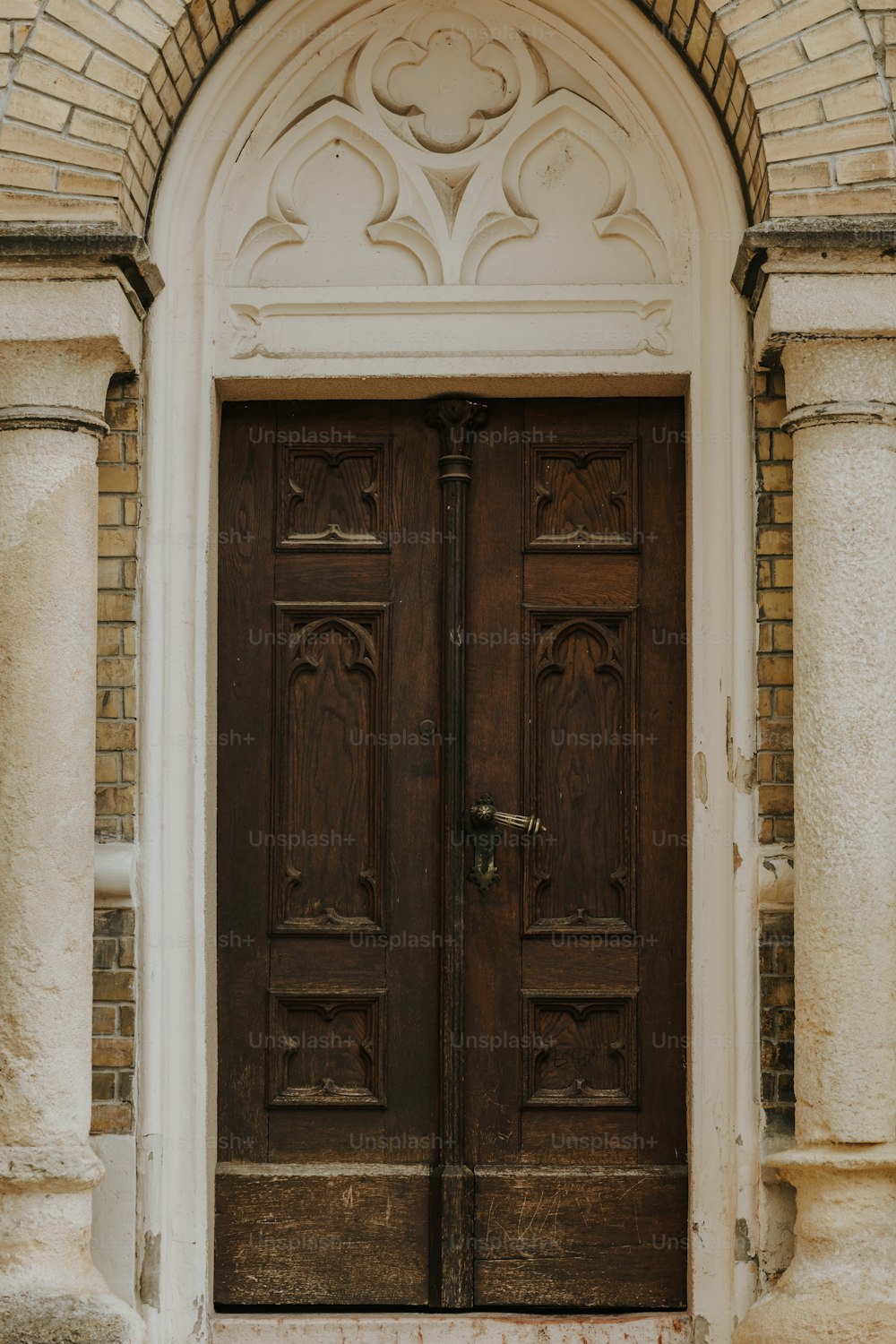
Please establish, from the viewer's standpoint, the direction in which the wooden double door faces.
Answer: facing the viewer

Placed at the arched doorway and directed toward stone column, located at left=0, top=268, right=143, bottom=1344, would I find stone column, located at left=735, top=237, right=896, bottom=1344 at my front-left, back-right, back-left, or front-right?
back-left

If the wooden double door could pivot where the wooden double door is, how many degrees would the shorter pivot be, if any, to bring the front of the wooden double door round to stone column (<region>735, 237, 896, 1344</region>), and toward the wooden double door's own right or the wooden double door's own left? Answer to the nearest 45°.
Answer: approximately 45° to the wooden double door's own left

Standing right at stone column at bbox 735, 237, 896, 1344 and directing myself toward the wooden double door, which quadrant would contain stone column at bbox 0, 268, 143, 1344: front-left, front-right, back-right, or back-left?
front-left

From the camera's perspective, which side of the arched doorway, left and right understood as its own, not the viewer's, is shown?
front

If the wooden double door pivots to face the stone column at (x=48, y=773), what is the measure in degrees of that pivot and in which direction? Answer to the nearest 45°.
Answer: approximately 45° to its right
